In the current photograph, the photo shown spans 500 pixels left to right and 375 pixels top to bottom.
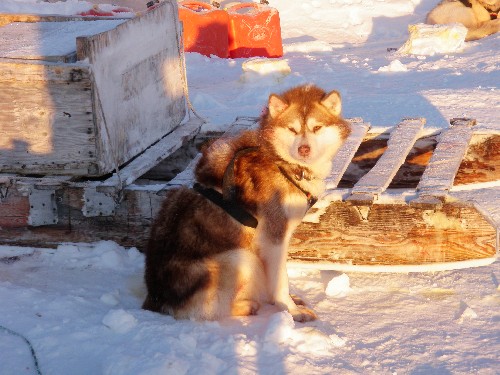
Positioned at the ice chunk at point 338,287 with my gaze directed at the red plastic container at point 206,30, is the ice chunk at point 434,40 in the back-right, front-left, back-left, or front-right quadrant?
front-right

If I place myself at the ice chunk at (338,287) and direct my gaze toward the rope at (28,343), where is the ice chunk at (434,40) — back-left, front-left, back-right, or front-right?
back-right

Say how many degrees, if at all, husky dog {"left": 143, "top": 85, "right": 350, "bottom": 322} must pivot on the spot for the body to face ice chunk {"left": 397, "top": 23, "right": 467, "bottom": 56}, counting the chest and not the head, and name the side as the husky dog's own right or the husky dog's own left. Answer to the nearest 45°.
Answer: approximately 90° to the husky dog's own left

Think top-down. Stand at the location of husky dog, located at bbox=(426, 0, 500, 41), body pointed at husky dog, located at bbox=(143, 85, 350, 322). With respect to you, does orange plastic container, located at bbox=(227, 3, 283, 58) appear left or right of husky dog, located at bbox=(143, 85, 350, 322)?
right

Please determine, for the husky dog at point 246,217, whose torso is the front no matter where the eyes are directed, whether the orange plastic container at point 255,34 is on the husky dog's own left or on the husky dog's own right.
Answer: on the husky dog's own left

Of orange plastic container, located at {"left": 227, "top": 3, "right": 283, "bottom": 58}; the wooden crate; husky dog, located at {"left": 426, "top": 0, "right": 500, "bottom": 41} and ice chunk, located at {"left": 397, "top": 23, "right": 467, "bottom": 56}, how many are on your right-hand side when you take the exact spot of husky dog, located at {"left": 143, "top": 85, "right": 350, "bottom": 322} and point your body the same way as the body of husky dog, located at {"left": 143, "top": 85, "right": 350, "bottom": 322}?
0

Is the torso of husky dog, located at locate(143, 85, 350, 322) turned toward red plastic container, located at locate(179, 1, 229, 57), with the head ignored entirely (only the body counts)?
no

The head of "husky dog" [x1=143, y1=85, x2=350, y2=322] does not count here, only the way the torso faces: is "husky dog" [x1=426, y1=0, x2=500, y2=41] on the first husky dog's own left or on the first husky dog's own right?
on the first husky dog's own left

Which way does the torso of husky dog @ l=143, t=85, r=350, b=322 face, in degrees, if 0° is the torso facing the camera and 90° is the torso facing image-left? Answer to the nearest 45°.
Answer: approximately 270°
